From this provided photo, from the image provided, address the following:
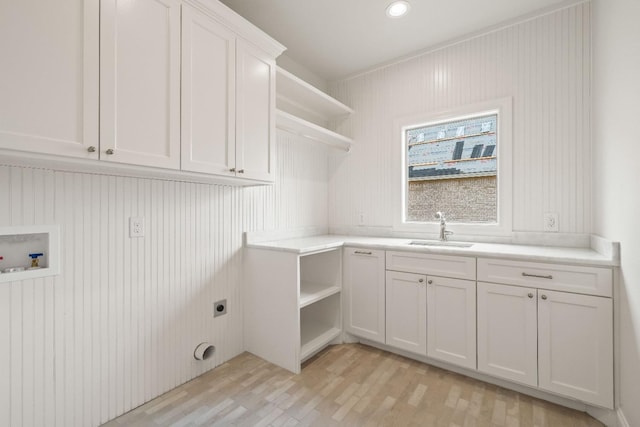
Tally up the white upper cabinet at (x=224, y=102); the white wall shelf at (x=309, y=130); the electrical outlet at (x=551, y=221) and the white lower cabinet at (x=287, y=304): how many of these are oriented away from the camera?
0

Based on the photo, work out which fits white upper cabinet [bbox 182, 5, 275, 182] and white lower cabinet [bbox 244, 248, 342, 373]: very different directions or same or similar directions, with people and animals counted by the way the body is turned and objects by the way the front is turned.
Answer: same or similar directions

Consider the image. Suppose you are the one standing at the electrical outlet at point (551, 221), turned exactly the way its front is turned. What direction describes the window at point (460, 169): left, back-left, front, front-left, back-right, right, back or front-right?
right

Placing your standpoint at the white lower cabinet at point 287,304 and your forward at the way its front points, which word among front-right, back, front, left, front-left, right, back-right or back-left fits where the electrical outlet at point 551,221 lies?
front-left

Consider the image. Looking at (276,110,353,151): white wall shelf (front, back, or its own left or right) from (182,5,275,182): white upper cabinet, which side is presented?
right

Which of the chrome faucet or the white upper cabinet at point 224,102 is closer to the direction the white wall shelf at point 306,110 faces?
the chrome faucet

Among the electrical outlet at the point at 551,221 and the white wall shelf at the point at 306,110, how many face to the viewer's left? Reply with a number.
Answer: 0

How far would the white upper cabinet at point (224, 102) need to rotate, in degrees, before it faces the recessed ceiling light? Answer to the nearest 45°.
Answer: approximately 45° to its left

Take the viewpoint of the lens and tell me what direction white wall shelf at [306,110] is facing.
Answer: facing the viewer and to the right of the viewer

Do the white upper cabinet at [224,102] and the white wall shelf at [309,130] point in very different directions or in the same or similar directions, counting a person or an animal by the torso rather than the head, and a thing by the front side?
same or similar directions

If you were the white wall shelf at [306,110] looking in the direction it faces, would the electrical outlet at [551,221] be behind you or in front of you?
in front

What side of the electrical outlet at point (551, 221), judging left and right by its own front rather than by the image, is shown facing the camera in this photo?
front

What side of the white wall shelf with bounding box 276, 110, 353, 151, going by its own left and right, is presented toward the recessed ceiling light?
front

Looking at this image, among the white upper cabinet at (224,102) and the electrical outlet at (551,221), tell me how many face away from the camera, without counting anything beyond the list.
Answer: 0
